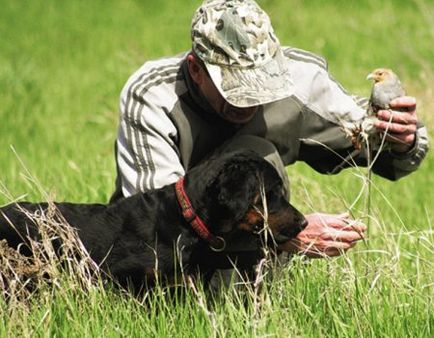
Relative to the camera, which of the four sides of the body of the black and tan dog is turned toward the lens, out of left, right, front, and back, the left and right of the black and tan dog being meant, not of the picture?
right

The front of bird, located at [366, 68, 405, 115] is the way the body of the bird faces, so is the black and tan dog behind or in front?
in front

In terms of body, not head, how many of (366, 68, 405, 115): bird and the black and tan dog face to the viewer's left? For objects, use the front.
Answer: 1

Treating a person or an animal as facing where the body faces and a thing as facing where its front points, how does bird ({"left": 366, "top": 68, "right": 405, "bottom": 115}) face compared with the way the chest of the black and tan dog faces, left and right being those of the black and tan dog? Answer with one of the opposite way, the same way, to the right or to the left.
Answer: the opposite way

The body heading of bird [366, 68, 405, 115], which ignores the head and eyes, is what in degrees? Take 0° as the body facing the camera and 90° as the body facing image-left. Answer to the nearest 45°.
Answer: approximately 90°

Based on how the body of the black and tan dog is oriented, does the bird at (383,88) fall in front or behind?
in front
